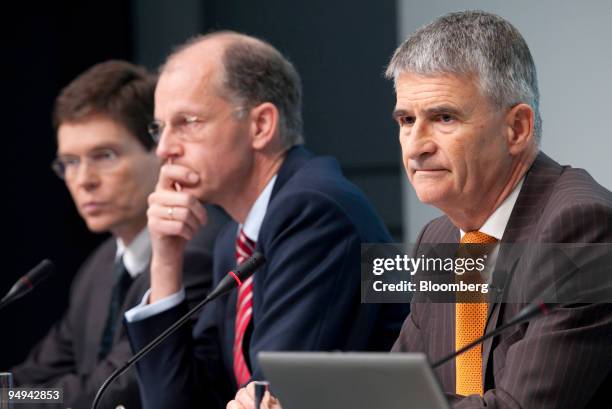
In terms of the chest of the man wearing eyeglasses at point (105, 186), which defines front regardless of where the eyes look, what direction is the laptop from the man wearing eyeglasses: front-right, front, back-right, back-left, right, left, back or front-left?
front-left

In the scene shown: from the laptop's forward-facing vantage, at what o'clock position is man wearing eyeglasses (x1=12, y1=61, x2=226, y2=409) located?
The man wearing eyeglasses is roughly at 11 o'clock from the laptop.

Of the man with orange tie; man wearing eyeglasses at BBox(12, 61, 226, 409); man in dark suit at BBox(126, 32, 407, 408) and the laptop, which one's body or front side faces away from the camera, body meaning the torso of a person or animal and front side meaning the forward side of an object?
the laptop

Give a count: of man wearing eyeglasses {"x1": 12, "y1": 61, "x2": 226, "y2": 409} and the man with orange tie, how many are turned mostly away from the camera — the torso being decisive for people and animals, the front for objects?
0

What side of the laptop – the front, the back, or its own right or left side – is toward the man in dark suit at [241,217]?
front

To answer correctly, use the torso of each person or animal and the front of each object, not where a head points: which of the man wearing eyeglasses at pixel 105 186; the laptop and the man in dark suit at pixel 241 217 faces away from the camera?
the laptop

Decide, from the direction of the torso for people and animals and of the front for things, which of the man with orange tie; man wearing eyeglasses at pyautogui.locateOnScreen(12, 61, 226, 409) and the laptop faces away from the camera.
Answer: the laptop

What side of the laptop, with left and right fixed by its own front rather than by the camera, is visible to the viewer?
back

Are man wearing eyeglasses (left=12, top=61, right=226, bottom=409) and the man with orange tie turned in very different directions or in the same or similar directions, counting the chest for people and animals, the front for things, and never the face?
same or similar directions

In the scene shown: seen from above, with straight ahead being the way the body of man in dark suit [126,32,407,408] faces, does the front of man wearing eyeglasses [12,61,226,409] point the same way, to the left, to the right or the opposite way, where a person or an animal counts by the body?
the same way

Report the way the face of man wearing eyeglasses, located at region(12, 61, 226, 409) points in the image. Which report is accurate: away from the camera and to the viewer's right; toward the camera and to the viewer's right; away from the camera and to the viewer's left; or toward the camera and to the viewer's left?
toward the camera and to the viewer's left

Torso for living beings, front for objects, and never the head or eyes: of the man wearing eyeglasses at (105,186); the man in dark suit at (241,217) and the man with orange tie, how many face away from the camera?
0

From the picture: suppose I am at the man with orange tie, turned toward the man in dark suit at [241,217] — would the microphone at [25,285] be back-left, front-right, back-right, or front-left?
front-left

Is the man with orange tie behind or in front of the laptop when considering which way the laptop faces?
in front

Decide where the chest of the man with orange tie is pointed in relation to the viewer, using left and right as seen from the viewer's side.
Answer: facing the viewer and to the left of the viewer

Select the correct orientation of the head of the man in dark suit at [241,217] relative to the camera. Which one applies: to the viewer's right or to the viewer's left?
to the viewer's left
